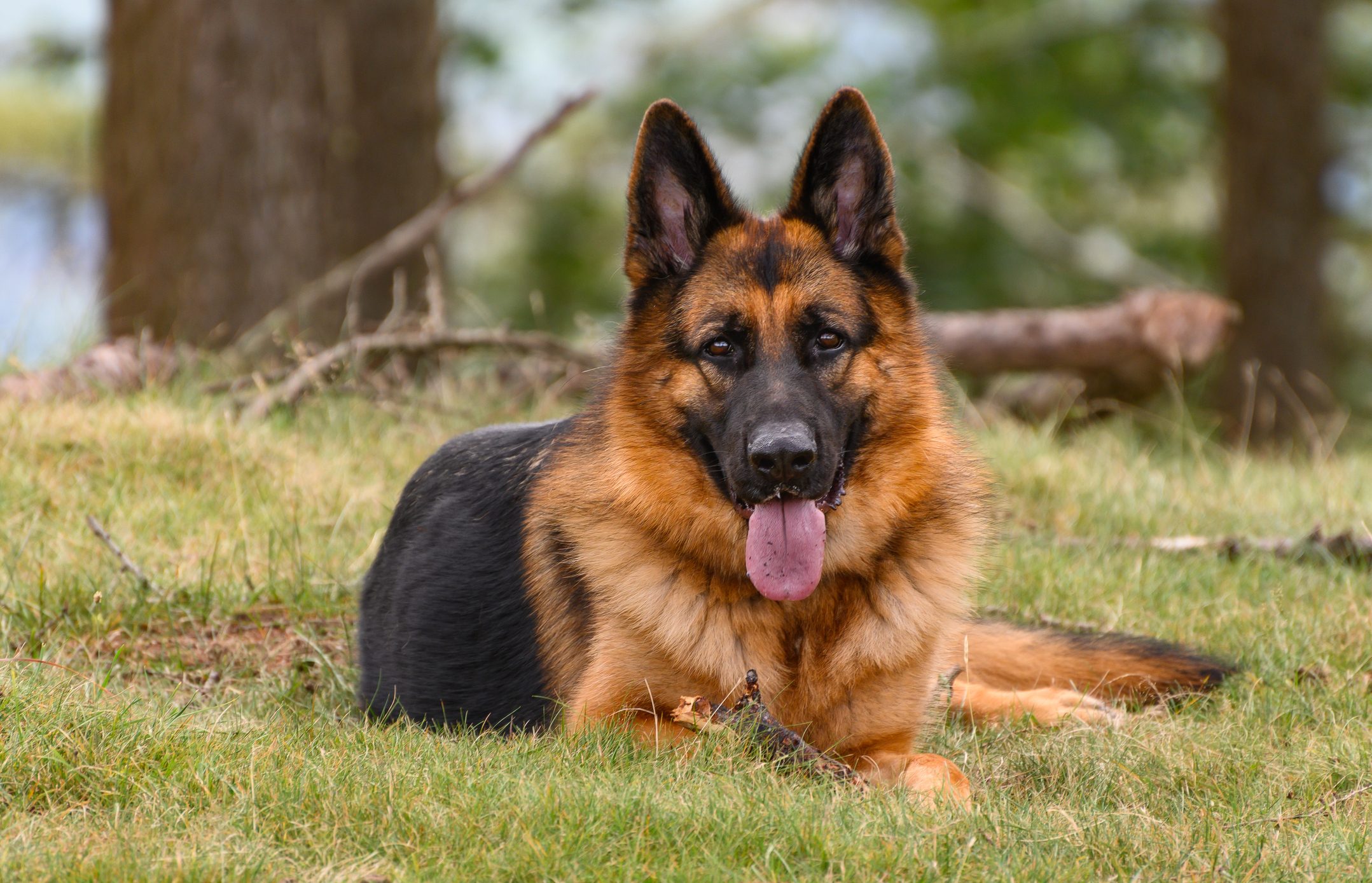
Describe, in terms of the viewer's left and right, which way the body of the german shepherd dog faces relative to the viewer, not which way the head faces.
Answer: facing the viewer and to the right of the viewer

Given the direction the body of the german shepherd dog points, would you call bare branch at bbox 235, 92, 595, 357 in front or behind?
behind

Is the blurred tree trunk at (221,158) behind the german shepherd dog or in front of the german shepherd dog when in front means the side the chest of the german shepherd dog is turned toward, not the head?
behind

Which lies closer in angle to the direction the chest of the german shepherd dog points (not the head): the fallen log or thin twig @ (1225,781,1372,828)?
the thin twig

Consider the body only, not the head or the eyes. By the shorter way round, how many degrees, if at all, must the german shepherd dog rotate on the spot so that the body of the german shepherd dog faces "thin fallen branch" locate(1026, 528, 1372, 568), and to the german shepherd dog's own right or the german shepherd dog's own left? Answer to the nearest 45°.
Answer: approximately 90° to the german shepherd dog's own left

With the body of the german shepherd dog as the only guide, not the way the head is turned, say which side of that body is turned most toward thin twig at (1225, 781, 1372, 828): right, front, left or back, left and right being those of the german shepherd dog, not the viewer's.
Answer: front

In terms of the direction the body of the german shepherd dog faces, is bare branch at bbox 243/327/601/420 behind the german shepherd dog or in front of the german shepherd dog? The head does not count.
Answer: behind
